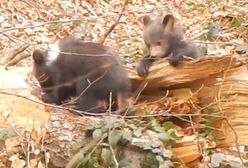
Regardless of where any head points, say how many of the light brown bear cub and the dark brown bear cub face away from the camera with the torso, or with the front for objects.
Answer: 0

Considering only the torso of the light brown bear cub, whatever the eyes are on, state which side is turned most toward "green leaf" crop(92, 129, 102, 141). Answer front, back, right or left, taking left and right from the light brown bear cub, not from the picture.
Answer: front

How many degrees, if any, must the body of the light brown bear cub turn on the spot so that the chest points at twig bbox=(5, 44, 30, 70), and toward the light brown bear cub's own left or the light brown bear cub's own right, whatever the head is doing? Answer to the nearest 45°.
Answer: approximately 45° to the light brown bear cub's own right

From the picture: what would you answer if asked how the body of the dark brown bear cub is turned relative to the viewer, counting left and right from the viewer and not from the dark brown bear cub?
facing to the left of the viewer

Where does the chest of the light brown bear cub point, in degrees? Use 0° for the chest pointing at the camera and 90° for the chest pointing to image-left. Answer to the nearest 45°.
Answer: approximately 45°
